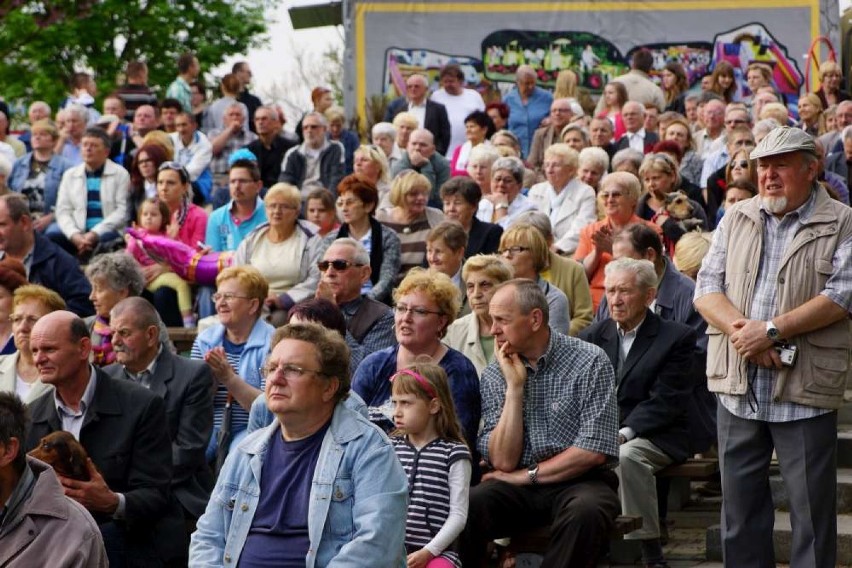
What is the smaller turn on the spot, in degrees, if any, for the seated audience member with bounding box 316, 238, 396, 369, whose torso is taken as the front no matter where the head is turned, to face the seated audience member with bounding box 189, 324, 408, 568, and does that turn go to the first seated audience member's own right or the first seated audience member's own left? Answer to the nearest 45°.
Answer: approximately 45° to the first seated audience member's own left

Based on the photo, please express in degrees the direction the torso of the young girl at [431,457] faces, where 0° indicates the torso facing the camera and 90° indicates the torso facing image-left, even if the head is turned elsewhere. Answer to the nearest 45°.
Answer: approximately 45°

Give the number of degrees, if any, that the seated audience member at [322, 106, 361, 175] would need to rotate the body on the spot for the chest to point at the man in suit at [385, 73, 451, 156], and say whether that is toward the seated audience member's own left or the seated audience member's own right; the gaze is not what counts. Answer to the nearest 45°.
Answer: approximately 90° to the seated audience member's own left

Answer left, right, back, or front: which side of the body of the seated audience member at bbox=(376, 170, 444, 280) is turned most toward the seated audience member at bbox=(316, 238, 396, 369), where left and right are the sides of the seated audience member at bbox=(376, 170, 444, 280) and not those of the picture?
front

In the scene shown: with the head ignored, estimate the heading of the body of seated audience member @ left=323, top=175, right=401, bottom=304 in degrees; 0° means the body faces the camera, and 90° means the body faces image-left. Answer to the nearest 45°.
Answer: approximately 45°

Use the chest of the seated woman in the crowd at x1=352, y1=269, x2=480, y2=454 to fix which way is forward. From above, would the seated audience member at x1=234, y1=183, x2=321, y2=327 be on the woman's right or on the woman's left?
on the woman's right

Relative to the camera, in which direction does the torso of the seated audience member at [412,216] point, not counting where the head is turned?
toward the camera

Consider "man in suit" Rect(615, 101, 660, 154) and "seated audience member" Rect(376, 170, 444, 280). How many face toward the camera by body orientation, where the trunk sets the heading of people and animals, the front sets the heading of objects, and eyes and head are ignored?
2

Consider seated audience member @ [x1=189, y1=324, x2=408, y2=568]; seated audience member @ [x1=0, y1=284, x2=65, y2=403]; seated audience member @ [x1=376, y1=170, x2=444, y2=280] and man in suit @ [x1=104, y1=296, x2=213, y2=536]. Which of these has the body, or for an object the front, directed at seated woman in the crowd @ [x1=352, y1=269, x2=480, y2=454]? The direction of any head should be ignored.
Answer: seated audience member @ [x1=376, y1=170, x2=444, y2=280]

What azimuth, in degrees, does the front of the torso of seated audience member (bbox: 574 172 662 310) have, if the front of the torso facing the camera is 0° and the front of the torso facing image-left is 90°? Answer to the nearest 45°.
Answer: approximately 45°

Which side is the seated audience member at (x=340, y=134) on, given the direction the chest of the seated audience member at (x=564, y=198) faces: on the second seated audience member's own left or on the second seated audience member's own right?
on the second seated audience member's own right
